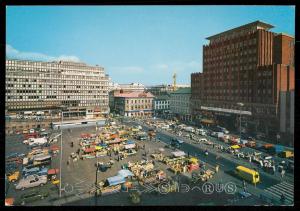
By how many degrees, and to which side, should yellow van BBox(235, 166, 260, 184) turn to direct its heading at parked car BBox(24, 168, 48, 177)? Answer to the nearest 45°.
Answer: approximately 135° to its right

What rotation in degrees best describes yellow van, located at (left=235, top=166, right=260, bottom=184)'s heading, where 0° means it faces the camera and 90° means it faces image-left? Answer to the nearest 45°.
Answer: approximately 315°

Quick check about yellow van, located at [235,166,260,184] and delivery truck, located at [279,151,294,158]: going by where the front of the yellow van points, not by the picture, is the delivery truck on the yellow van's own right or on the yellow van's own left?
on the yellow van's own left

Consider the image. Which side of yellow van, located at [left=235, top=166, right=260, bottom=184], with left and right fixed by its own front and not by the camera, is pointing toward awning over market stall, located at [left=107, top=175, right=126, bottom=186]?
right

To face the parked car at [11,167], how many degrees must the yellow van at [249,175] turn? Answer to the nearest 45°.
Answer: approximately 135° to its right
